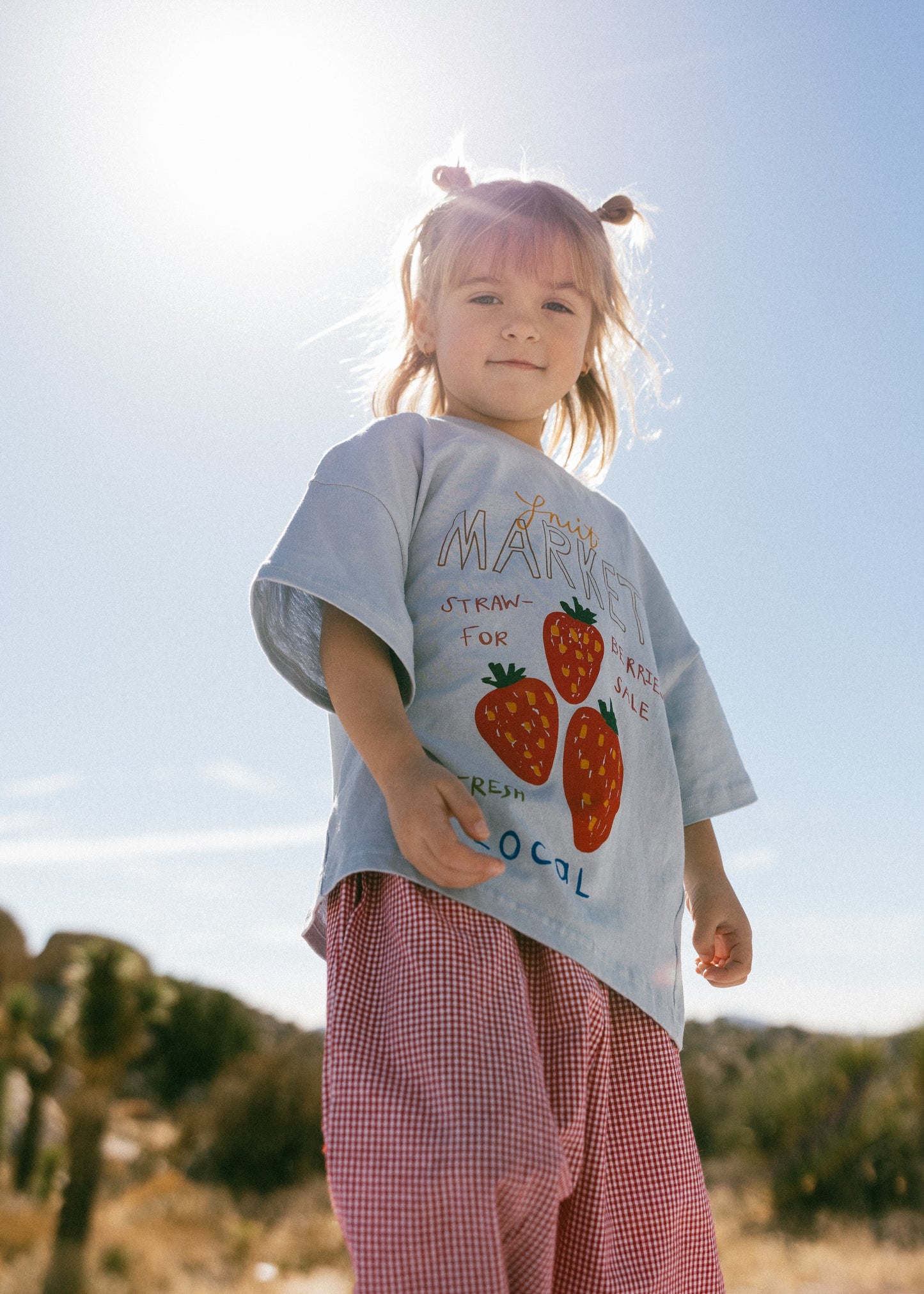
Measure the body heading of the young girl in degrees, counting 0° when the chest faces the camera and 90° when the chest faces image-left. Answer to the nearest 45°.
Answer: approximately 315°

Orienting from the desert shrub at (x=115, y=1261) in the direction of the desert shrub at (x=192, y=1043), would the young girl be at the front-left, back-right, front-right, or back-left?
back-right

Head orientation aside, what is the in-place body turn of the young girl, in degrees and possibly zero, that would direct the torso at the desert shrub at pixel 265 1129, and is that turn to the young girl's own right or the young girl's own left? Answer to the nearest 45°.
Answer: approximately 135° to the young girl's own left

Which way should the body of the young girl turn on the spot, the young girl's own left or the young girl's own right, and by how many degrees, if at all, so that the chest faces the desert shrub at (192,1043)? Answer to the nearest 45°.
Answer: approximately 135° to the young girl's own left

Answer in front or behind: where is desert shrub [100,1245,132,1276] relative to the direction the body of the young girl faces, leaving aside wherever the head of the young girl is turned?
behind

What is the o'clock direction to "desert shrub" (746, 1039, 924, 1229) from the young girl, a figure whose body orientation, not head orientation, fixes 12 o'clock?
The desert shrub is roughly at 8 o'clock from the young girl.
